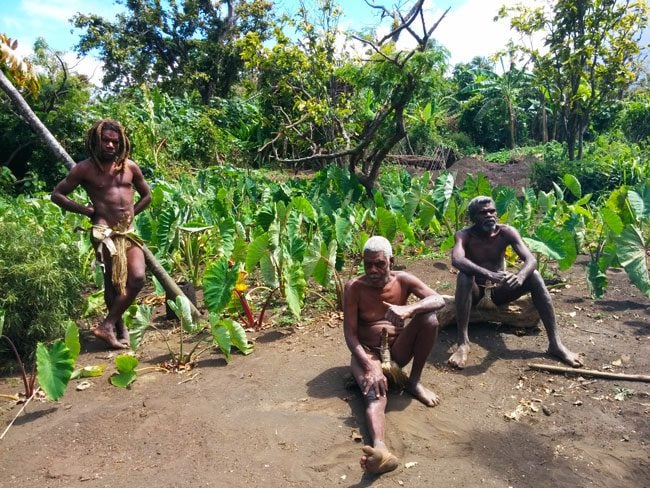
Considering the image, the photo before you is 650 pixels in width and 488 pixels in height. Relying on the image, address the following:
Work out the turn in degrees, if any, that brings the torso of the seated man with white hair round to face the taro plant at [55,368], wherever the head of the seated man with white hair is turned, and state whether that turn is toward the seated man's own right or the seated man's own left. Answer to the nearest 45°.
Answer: approximately 90° to the seated man's own right

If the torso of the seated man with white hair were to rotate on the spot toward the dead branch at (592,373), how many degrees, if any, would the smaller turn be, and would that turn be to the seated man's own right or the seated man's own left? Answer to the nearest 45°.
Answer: approximately 90° to the seated man's own left

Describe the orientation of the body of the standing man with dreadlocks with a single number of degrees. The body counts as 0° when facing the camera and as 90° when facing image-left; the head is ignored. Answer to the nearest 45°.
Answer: approximately 0°

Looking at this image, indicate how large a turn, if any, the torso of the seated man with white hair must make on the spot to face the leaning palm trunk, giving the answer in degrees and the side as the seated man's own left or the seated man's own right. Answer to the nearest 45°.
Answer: approximately 135° to the seated man's own right

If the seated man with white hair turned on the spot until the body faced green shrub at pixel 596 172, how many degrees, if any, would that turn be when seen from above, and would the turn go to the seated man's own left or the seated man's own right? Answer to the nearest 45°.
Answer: approximately 135° to the seated man's own left

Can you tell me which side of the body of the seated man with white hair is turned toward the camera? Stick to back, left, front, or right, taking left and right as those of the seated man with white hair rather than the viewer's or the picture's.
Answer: front

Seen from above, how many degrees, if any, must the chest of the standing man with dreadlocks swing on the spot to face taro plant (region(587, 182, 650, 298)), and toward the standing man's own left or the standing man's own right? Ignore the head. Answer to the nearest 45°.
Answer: approximately 90° to the standing man's own left

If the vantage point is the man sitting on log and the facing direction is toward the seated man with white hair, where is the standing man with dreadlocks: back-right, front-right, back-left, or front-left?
front-right

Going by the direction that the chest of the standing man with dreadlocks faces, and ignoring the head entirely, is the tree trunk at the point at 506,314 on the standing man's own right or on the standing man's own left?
on the standing man's own left

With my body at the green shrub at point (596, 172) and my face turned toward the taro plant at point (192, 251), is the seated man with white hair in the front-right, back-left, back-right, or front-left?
front-left

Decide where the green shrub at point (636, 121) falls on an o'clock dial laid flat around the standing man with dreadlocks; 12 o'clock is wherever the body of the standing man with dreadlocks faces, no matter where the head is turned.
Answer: The green shrub is roughly at 8 o'clock from the standing man with dreadlocks.

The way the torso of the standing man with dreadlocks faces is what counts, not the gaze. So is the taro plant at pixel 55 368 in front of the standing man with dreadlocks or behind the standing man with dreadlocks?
in front

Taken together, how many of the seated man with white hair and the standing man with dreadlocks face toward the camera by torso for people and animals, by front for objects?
2
